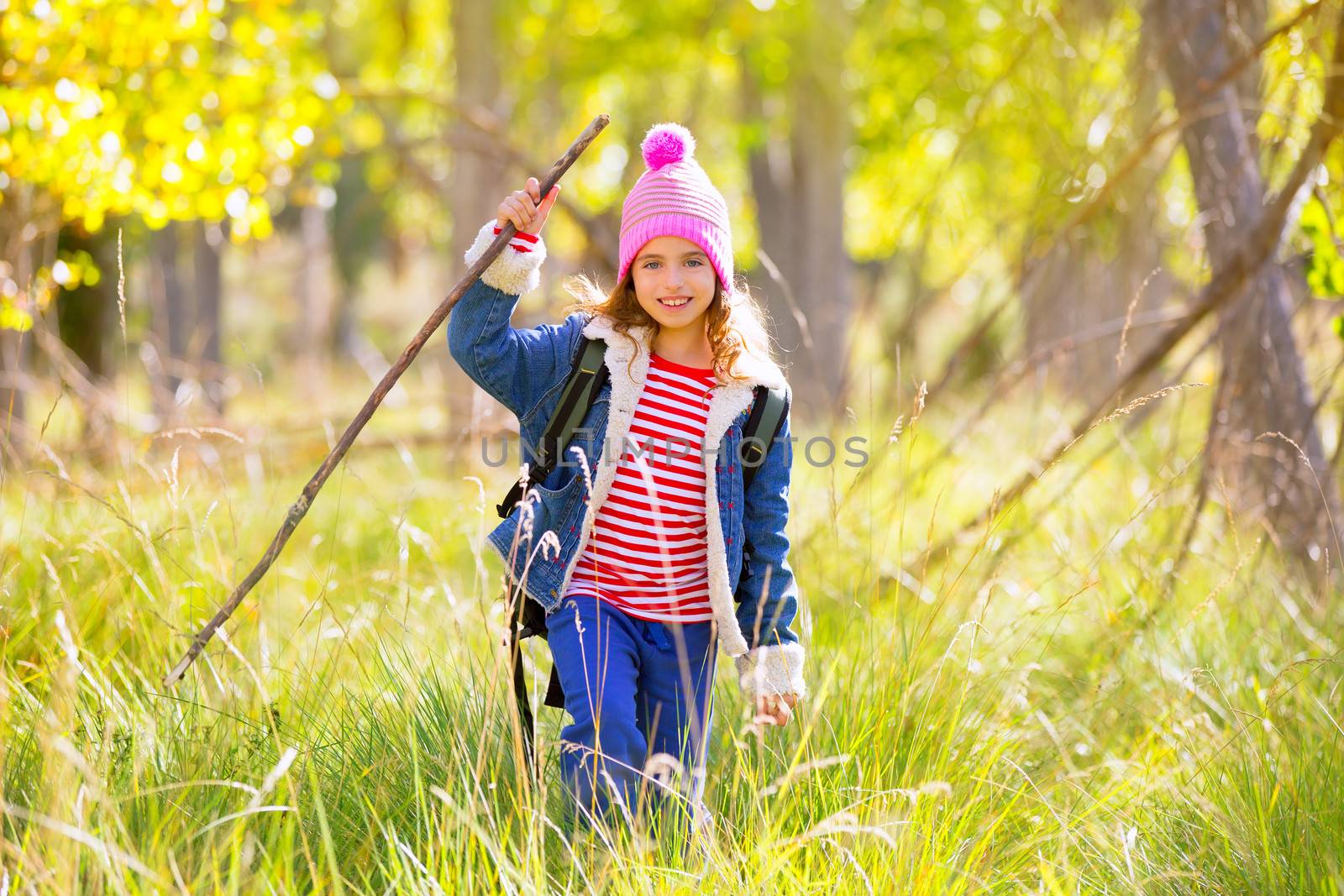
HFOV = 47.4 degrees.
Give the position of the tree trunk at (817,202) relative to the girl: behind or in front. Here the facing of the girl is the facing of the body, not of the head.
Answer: behind

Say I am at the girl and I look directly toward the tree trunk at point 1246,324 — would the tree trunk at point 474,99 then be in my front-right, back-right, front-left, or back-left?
front-left

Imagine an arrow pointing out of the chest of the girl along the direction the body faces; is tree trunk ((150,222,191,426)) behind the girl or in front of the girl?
behind

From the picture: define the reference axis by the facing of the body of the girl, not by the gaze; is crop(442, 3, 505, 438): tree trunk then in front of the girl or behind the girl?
behind

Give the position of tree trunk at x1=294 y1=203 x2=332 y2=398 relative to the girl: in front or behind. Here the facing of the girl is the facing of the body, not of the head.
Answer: behind

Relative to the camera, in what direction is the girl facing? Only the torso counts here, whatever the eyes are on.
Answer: toward the camera

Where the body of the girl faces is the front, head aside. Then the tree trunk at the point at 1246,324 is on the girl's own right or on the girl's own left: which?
on the girl's own left

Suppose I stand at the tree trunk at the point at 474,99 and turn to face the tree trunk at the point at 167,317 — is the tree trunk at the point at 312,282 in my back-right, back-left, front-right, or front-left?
front-right
